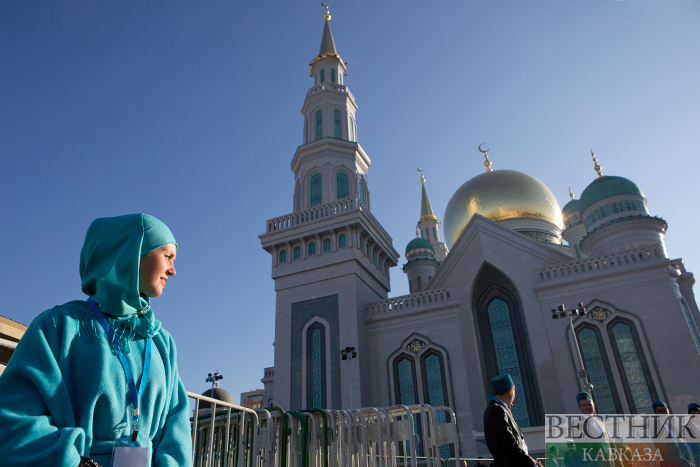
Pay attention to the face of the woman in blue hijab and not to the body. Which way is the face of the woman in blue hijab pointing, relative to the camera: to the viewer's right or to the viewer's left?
to the viewer's right

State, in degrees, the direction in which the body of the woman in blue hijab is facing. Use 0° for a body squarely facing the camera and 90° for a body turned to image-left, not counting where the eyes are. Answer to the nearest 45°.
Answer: approximately 315°

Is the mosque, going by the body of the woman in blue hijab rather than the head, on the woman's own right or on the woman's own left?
on the woman's own left

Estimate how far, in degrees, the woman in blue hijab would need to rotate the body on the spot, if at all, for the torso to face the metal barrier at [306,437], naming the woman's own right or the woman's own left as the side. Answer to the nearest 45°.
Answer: approximately 90° to the woman's own left

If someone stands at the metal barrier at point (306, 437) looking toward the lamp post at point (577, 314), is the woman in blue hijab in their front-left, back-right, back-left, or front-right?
back-right

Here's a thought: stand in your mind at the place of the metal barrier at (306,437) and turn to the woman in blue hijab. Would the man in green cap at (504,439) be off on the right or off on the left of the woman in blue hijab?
left
